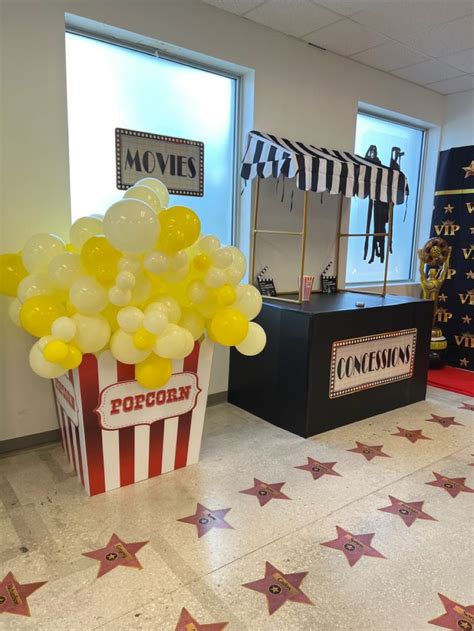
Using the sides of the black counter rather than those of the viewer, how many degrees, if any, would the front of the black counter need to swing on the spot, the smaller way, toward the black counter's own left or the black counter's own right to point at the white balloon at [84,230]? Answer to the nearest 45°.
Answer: approximately 90° to the black counter's own right

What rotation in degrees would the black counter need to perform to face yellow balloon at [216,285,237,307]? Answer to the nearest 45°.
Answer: approximately 90° to its right

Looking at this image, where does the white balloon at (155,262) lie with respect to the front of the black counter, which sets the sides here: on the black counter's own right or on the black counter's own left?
on the black counter's own right

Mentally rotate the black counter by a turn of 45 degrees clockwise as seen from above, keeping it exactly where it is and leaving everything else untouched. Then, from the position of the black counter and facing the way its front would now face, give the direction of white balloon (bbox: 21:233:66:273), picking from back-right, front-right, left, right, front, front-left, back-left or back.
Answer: front-right

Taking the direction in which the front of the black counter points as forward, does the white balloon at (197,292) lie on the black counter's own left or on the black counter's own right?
on the black counter's own right

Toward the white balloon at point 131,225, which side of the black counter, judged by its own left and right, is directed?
right

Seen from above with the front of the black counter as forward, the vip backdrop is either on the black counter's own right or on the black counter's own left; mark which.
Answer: on the black counter's own left

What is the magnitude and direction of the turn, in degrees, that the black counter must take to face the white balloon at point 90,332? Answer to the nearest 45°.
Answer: approximately 90° to its right

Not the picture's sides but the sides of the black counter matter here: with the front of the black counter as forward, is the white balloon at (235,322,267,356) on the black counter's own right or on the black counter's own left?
on the black counter's own right

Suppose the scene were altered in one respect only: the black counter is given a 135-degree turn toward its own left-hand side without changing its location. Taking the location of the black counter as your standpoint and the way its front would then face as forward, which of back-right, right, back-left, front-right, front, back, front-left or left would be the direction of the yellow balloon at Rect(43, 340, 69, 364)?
back-left

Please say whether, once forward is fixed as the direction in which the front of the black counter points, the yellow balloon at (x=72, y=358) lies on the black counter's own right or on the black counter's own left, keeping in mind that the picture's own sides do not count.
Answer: on the black counter's own right

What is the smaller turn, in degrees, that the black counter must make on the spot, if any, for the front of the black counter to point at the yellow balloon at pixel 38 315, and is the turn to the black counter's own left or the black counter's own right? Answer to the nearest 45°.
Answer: approximately 90° to the black counter's own right
